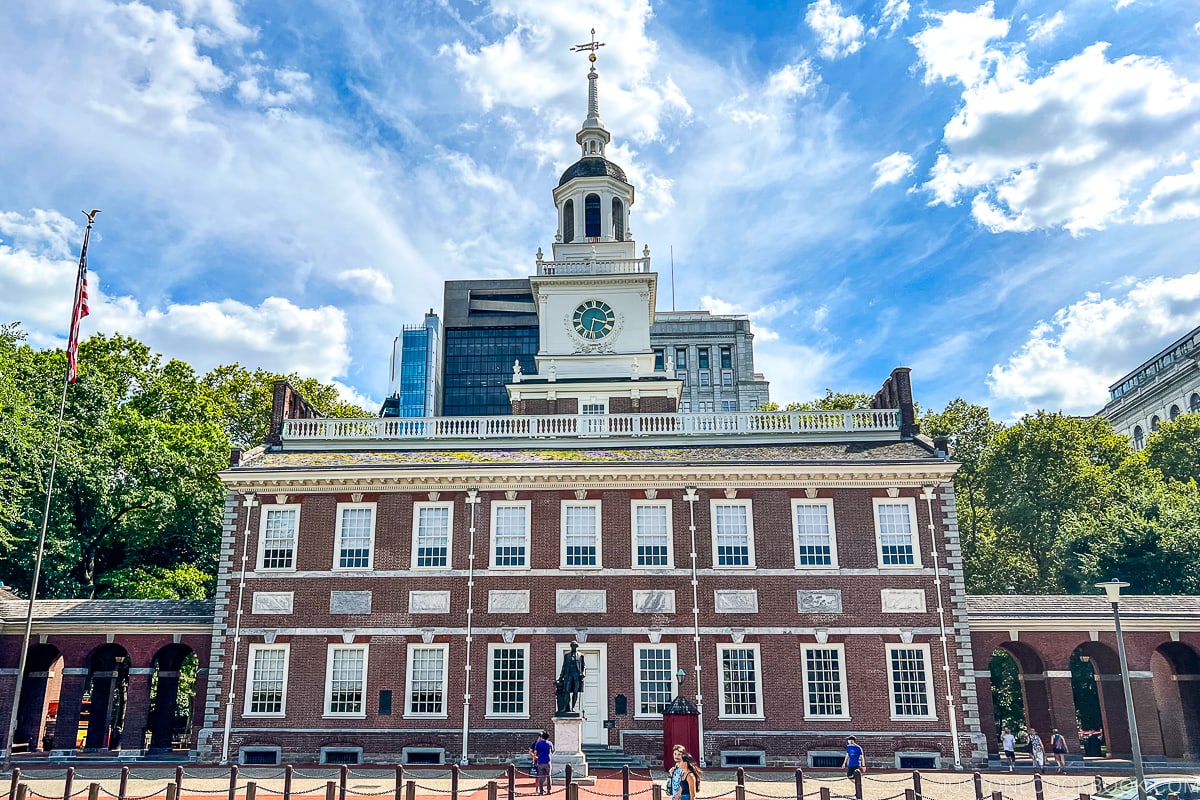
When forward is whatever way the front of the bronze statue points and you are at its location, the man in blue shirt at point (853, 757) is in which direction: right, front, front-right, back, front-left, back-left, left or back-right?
left

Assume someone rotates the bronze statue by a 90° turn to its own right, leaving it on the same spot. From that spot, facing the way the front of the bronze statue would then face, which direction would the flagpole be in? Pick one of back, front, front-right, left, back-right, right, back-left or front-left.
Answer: front

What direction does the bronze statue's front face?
toward the camera

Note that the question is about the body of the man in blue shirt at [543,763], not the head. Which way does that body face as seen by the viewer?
away from the camera

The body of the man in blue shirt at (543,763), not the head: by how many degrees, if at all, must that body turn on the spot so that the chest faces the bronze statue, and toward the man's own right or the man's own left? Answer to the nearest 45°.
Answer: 0° — they already face it

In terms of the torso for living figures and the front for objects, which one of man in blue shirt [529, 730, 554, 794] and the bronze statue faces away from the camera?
the man in blue shirt
